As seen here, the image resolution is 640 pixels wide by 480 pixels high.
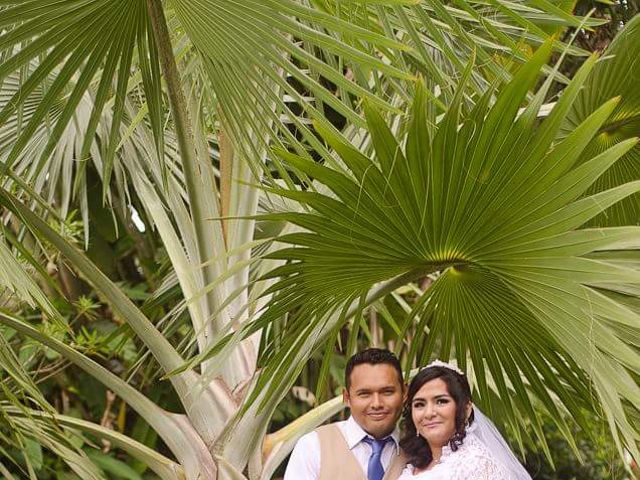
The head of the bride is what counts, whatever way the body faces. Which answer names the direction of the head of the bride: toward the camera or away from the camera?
toward the camera

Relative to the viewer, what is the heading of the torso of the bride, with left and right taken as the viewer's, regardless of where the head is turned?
facing the viewer and to the left of the viewer

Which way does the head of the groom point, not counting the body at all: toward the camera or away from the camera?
toward the camera
